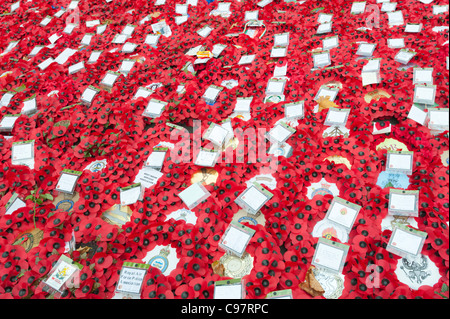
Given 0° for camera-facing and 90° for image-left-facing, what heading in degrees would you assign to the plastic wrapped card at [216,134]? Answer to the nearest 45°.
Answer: approximately 0°

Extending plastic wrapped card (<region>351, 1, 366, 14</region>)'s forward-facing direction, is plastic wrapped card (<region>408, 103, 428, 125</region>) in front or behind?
in front

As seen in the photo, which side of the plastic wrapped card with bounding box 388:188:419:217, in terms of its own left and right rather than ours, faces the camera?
front

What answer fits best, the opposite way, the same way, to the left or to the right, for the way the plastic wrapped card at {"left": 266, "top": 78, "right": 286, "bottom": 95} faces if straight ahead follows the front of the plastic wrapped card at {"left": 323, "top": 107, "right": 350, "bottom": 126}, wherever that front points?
the same way

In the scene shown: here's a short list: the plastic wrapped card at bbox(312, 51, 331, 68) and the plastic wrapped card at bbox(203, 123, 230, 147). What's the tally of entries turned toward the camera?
2

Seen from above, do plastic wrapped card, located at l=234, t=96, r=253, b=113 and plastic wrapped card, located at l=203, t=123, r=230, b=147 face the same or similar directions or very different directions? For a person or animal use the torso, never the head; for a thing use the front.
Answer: same or similar directions

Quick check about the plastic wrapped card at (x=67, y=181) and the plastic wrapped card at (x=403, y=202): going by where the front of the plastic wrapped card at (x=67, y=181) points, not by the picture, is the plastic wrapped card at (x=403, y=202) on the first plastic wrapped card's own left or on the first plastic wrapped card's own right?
on the first plastic wrapped card's own left

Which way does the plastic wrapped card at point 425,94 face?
toward the camera

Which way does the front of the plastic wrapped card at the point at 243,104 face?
toward the camera

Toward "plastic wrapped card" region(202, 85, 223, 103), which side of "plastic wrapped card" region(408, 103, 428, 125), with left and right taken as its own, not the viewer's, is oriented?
right

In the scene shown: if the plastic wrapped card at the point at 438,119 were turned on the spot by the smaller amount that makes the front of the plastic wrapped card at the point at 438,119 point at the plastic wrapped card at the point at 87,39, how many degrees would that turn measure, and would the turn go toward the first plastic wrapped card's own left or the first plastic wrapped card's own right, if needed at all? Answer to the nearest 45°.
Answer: approximately 90° to the first plastic wrapped card's own right

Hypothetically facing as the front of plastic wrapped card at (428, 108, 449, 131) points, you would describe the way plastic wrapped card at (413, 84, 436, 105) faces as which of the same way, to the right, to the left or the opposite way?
the same way

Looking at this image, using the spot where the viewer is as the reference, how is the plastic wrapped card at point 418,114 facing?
facing the viewer
